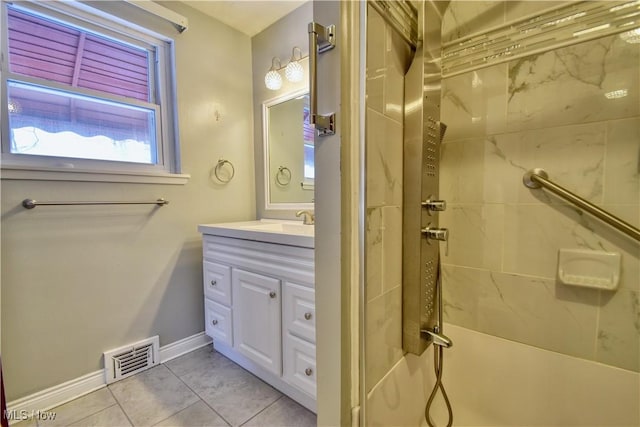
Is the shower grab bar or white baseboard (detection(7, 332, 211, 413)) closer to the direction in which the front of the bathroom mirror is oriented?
the white baseboard

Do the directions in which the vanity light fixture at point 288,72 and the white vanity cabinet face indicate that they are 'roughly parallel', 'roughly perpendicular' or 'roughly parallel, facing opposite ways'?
roughly parallel

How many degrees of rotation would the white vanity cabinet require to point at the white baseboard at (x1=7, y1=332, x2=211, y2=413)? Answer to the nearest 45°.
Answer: approximately 45° to its right

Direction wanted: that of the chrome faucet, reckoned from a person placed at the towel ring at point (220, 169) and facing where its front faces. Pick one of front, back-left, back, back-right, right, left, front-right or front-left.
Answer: front

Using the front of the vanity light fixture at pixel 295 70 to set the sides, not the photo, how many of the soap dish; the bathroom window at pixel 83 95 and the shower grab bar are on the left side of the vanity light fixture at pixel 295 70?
2

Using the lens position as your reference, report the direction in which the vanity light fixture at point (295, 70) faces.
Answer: facing the viewer and to the left of the viewer

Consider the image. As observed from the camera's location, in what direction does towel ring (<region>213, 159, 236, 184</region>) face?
facing the viewer and to the right of the viewer

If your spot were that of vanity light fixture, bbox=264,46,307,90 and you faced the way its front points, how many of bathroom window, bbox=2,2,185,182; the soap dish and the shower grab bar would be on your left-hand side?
2

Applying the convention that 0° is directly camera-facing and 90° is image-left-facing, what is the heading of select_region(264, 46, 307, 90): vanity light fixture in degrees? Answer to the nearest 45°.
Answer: approximately 45°

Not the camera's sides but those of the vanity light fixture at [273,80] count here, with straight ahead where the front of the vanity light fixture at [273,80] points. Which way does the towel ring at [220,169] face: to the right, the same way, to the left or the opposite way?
to the left

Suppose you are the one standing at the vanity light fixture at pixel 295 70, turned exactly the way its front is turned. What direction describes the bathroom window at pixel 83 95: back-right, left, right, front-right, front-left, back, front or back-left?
front-right

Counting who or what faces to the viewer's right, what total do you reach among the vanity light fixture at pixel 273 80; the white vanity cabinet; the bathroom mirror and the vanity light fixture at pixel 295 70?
0

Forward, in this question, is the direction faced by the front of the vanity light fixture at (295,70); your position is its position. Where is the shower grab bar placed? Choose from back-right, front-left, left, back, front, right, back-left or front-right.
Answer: left

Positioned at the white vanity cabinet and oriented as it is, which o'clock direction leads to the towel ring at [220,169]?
The towel ring is roughly at 4 o'clock from the white vanity cabinet.

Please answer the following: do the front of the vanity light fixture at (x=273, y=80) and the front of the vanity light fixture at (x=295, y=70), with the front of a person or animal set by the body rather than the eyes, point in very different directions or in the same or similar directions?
same or similar directions
